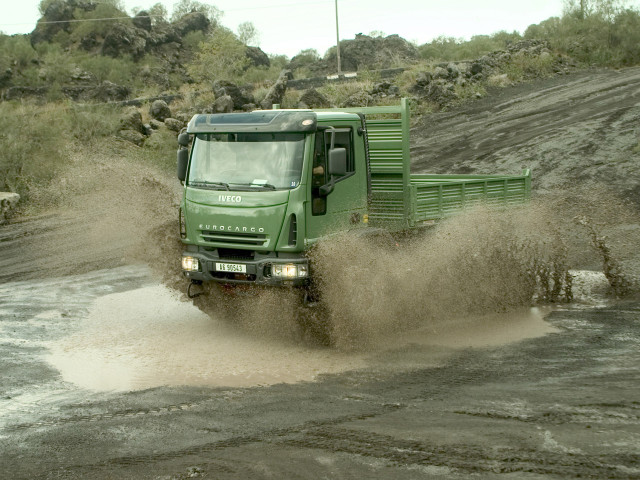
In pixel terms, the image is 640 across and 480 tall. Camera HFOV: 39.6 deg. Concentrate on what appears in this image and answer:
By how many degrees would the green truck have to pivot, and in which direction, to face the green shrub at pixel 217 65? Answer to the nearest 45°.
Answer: approximately 135° to its right

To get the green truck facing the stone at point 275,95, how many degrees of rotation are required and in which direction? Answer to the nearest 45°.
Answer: approximately 135° to its right

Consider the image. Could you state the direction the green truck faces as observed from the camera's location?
facing the viewer and to the left of the viewer

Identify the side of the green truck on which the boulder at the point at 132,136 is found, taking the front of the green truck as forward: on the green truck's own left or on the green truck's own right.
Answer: on the green truck's own right

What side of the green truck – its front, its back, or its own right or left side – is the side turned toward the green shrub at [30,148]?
right

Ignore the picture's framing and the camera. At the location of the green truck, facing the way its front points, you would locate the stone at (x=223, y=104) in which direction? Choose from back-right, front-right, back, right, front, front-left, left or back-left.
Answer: back-right

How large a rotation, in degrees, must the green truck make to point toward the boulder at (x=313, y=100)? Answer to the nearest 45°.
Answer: approximately 135° to its right

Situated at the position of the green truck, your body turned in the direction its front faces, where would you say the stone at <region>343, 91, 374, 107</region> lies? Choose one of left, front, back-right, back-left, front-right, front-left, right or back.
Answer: back-right

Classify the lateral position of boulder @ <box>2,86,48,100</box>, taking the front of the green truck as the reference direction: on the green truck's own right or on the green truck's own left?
on the green truck's own right

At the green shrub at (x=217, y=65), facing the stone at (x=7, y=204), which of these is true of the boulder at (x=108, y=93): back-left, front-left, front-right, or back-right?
front-right

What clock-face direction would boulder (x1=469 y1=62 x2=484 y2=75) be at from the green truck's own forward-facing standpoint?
The boulder is roughly at 5 o'clock from the green truck.

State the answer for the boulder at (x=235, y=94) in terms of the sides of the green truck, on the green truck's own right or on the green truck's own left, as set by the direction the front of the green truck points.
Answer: on the green truck's own right

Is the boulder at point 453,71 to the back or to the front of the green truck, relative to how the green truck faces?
to the back

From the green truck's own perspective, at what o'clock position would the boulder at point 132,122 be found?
The boulder is roughly at 4 o'clock from the green truck.

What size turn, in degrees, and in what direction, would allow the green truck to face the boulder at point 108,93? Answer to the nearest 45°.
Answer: approximately 135° to its right
